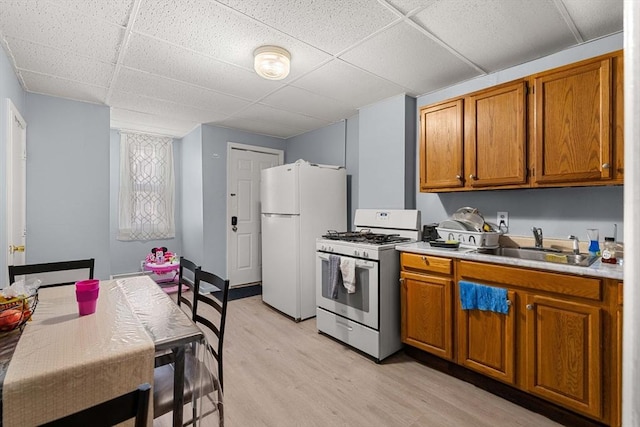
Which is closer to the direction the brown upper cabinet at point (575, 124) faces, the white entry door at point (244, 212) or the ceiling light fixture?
the ceiling light fixture

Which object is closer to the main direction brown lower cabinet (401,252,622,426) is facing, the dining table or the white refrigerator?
the dining table

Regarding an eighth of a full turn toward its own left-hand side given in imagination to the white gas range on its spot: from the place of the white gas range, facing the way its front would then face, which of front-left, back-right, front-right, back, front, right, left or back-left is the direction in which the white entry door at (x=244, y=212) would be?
back-right

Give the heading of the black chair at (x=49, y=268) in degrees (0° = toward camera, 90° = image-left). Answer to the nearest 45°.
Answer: approximately 0°

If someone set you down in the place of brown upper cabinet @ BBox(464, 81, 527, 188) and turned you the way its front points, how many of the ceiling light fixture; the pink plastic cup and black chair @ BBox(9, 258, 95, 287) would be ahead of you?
3

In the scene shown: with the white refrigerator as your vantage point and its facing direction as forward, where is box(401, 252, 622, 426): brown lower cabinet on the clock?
The brown lower cabinet is roughly at 9 o'clock from the white refrigerator.

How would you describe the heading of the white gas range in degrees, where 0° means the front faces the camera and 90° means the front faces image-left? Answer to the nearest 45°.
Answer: approximately 45°
